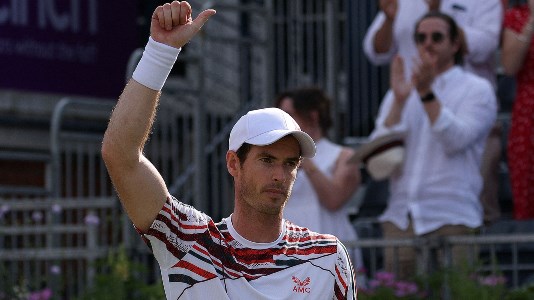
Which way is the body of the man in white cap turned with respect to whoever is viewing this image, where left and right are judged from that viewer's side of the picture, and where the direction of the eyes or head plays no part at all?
facing the viewer and to the right of the viewer

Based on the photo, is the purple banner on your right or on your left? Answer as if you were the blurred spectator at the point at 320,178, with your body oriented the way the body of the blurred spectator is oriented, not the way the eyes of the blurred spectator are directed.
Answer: on your right

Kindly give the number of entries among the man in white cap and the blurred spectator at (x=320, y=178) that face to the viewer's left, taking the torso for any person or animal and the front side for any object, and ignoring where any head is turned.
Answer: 1

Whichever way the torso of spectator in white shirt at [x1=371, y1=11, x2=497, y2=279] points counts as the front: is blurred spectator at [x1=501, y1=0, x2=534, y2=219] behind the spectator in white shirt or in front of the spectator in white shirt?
behind

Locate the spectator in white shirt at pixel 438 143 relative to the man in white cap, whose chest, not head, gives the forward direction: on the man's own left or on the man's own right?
on the man's own left

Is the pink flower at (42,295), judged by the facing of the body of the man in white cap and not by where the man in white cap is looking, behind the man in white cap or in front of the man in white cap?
behind

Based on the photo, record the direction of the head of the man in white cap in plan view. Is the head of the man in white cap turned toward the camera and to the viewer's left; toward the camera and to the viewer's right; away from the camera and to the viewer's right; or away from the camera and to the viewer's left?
toward the camera and to the viewer's right

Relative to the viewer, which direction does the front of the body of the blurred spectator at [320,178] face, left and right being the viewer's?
facing to the left of the viewer

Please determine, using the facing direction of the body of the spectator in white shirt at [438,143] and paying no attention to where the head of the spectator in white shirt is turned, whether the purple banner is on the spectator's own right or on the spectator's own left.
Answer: on the spectator's own right

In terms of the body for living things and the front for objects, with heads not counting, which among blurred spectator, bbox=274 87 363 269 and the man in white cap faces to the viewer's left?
the blurred spectator

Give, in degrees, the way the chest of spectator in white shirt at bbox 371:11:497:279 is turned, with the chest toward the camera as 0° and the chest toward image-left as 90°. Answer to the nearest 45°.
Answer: approximately 45°

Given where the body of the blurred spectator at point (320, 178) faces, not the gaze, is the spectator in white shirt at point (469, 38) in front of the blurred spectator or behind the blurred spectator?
behind
